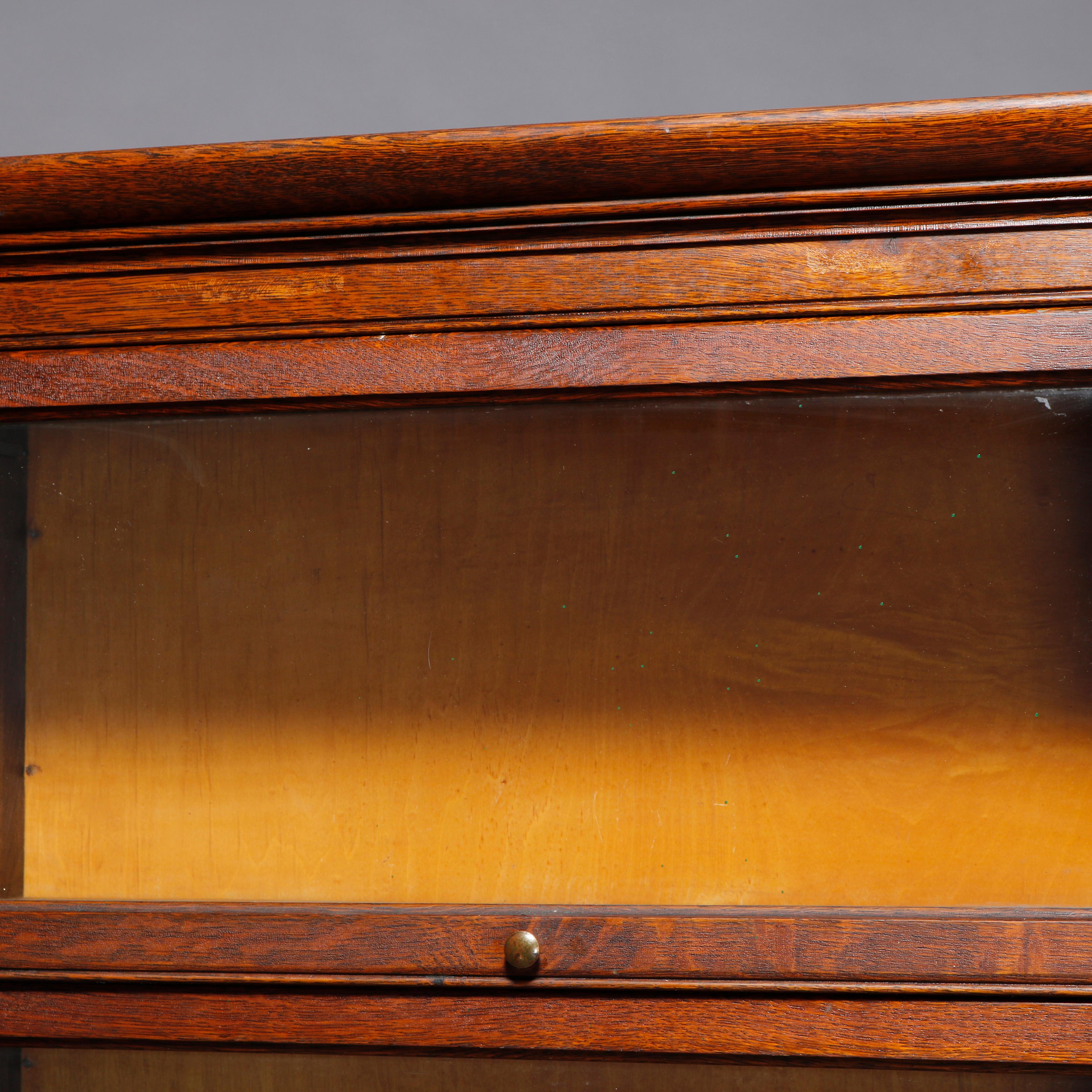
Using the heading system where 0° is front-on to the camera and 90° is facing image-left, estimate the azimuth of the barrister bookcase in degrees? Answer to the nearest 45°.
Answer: approximately 0°
